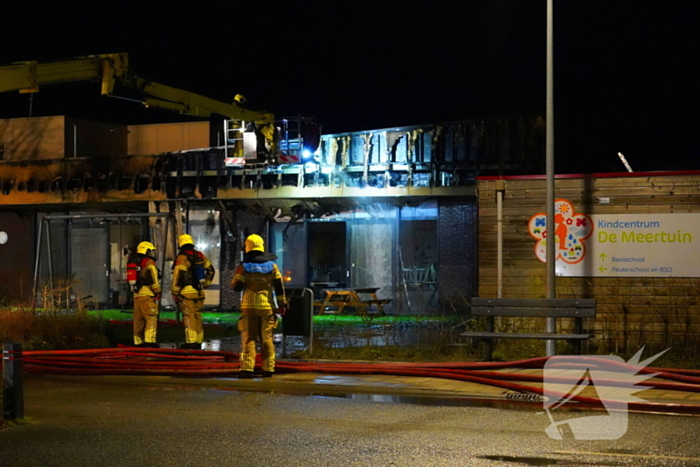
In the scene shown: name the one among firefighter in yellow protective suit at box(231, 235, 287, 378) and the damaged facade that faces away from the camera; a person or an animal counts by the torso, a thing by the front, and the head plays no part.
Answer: the firefighter in yellow protective suit

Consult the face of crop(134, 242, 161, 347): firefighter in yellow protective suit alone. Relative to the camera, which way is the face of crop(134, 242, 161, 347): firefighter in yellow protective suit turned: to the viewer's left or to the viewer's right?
to the viewer's right

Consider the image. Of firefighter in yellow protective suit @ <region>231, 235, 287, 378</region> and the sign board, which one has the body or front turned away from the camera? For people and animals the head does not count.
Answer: the firefighter in yellow protective suit

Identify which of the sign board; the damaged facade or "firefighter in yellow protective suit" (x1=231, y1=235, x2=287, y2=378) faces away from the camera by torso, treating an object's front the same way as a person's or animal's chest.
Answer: the firefighter in yellow protective suit

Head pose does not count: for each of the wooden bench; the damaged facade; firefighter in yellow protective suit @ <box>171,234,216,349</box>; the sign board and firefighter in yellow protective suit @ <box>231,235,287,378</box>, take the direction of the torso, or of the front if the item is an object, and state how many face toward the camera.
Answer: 3

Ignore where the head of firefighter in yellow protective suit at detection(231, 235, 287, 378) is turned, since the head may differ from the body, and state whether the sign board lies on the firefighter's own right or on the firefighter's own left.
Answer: on the firefighter's own right

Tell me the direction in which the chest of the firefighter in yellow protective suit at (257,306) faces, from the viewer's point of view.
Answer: away from the camera
